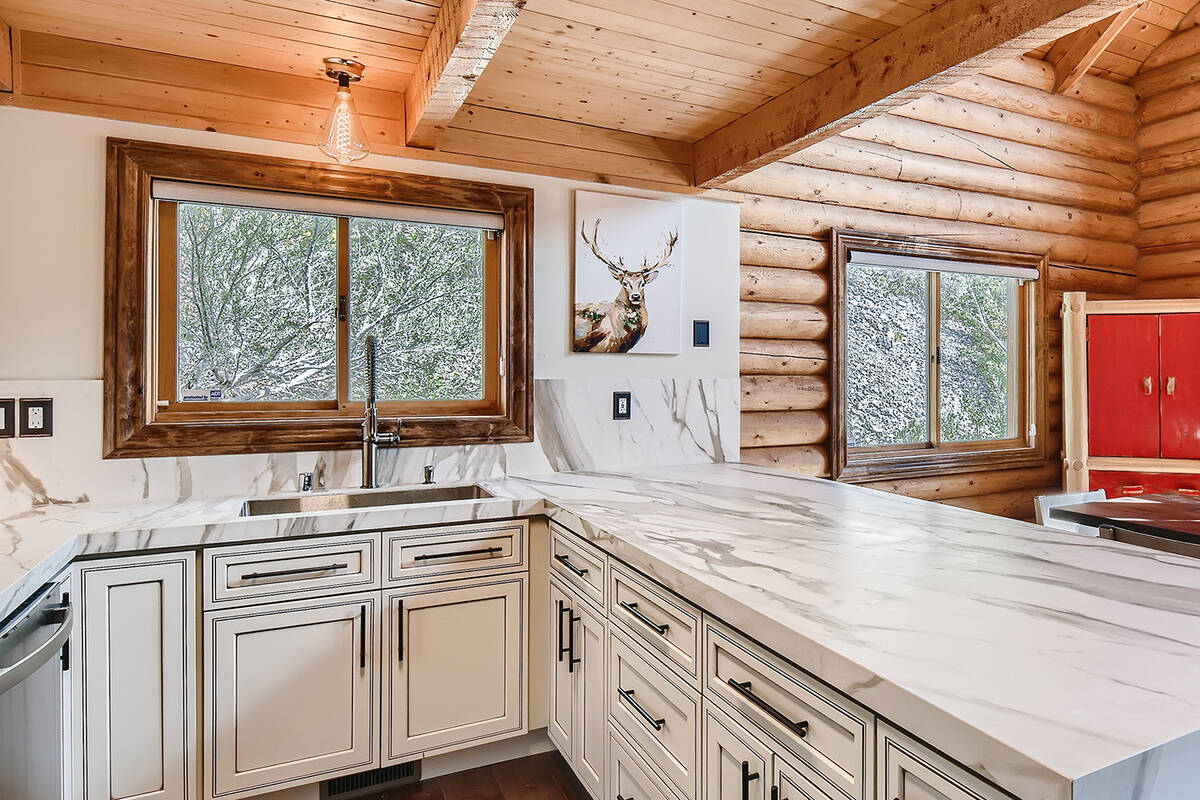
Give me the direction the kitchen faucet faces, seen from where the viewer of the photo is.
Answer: facing the viewer

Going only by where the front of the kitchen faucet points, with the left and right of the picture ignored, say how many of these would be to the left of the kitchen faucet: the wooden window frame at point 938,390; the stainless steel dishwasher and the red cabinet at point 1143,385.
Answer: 2

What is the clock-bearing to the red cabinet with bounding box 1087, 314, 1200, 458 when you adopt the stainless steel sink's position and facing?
The red cabinet is roughly at 9 o'clock from the stainless steel sink.

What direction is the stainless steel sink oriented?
toward the camera

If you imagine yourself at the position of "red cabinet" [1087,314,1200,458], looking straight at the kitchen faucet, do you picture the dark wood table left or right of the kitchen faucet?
left

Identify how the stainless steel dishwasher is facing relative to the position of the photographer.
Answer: facing the viewer and to the right of the viewer

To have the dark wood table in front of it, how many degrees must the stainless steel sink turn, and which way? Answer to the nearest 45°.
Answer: approximately 90° to its left

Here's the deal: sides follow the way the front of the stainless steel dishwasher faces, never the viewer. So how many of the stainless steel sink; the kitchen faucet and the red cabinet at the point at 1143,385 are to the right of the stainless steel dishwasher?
0

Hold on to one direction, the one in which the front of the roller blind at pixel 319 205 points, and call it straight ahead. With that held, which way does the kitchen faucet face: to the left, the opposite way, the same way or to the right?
the same way

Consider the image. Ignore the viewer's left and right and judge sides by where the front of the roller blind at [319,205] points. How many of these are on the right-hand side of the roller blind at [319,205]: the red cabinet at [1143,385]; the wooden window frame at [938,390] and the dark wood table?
0

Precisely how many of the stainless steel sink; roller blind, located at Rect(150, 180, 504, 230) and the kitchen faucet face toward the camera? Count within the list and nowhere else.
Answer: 3

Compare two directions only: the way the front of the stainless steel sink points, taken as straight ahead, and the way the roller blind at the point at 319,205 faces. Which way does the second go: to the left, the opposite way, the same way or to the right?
the same way
